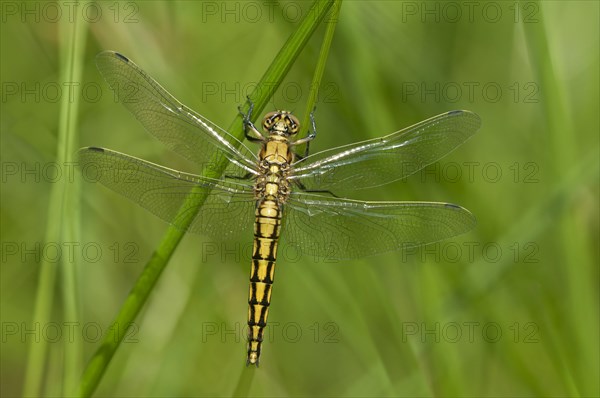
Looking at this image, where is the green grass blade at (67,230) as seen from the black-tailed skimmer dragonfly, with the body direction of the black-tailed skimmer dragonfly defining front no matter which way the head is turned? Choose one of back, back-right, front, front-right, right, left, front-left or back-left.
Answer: left

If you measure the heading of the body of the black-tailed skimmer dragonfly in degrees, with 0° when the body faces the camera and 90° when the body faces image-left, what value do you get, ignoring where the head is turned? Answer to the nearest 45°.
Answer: approximately 180°
